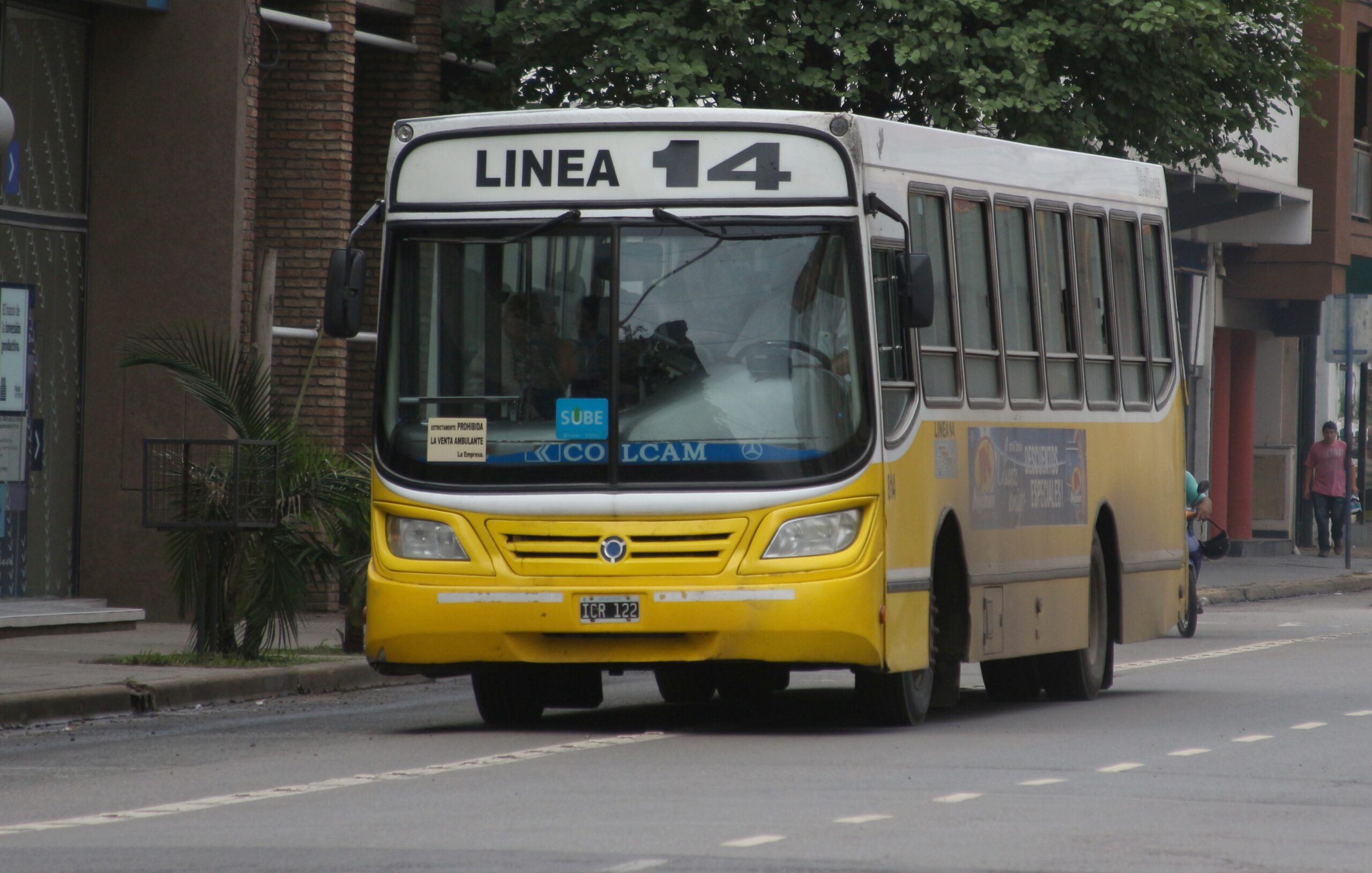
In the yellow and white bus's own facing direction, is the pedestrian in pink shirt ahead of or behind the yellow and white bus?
behind

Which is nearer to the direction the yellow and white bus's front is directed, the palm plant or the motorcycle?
the palm plant

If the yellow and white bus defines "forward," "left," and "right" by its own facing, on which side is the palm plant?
on its right

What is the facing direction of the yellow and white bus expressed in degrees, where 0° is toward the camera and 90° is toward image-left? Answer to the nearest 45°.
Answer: approximately 45°

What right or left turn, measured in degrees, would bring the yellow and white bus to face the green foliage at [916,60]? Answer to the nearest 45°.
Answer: approximately 135° to its right
